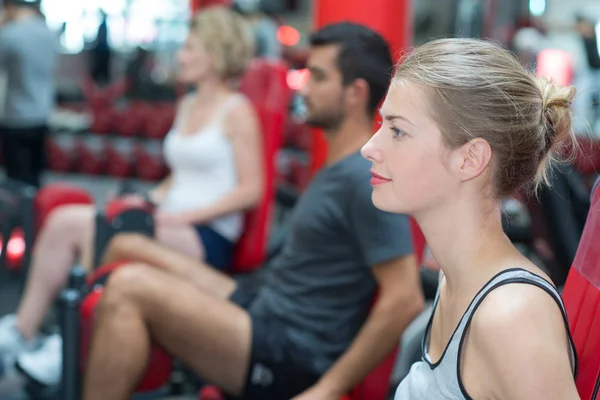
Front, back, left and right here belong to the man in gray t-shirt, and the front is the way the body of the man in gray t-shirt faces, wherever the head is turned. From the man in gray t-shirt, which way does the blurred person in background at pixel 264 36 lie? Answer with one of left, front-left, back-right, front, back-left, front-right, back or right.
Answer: right

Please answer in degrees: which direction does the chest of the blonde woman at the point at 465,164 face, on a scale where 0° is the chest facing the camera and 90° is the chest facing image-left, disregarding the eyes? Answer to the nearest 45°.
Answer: approximately 90°

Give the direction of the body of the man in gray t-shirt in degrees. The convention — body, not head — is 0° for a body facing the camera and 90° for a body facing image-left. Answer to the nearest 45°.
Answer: approximately 90°

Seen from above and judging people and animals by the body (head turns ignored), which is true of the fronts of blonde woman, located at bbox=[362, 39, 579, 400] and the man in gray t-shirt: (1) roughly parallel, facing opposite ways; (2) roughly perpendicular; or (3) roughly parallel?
roughly parallel

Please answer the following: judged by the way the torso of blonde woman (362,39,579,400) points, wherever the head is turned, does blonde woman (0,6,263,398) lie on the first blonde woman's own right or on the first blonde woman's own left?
on the first blonde woman's own right

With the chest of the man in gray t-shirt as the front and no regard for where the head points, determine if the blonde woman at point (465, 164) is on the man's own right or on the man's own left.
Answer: on the man's own left

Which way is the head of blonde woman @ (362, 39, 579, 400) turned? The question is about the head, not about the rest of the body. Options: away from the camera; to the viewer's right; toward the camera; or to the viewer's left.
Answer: to the viewer's left

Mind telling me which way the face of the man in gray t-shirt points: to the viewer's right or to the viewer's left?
to the viewer's left

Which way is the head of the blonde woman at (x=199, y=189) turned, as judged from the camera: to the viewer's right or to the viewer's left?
to the viewer's left

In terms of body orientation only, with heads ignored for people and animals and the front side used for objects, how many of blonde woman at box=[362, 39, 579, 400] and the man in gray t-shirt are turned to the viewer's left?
2

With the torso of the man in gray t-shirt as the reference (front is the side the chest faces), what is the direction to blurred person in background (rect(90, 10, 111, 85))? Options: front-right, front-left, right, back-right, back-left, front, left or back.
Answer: right

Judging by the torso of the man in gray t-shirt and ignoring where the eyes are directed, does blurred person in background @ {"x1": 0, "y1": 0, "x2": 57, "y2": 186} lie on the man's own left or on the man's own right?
on the man's own right

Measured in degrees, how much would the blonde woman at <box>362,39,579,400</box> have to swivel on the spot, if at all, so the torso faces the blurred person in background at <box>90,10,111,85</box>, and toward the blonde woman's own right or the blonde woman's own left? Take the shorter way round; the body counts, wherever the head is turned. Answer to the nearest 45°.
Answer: approximately 45° to the blonde woman's own right
